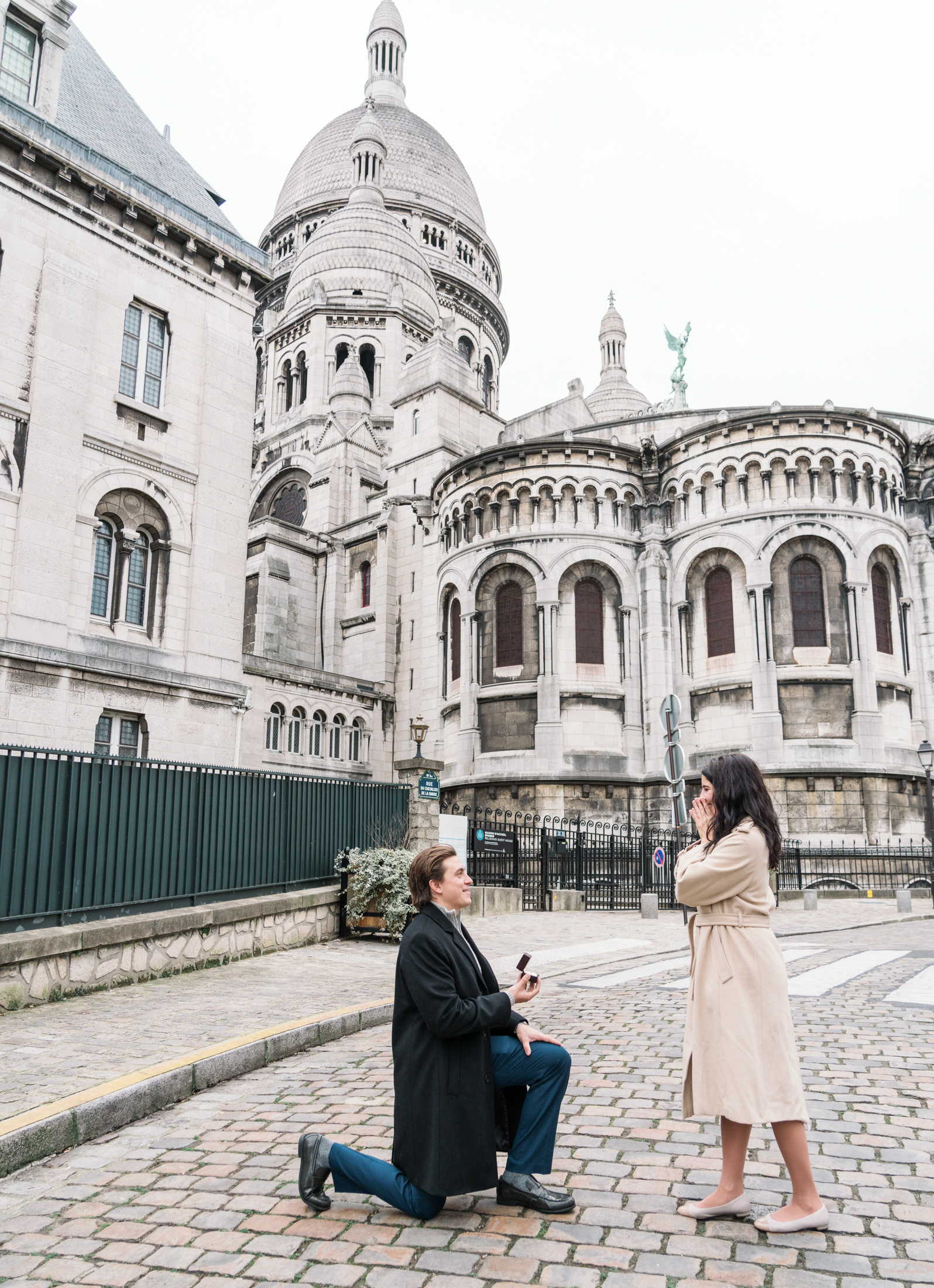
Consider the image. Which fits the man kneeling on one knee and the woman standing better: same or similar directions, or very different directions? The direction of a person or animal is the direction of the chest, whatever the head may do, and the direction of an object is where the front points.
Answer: very different directions

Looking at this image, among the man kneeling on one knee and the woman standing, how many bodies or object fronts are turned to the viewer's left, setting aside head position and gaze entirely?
1

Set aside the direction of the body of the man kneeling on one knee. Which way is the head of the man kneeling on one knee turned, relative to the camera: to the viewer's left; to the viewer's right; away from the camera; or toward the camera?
to the viewer's right

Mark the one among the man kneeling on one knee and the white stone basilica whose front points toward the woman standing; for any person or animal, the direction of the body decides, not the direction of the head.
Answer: the man kneeling on one knee

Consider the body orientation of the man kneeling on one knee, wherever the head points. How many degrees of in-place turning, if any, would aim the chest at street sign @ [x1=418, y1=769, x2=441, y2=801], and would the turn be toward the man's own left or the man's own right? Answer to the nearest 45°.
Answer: approximately 90° to the man's own left

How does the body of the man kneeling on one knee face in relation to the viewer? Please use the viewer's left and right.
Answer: facing to the right of the viewer

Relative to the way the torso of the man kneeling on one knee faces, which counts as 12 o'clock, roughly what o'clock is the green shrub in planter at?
The green shrub in planter is roughly at 9 o'clock from the man kneeling on one knee.

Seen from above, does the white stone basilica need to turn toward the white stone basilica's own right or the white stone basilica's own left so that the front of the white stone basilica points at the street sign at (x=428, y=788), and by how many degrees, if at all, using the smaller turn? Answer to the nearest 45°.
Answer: approximately 135° to the white stone basilica's own left

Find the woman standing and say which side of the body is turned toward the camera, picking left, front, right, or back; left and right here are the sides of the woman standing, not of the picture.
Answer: left

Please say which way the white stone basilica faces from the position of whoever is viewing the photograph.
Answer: facing away from the viewer and to the left of the viewer
